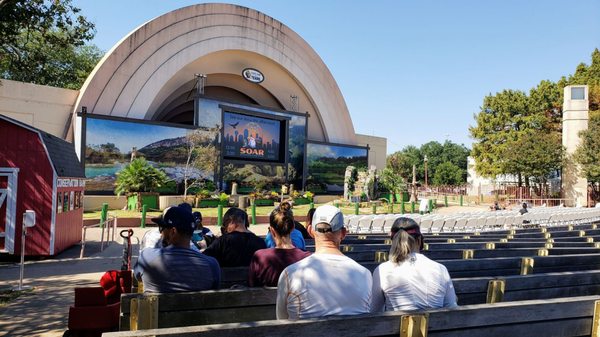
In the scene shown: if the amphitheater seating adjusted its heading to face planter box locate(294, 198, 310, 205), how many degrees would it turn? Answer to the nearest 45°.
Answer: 0° — it already faces it

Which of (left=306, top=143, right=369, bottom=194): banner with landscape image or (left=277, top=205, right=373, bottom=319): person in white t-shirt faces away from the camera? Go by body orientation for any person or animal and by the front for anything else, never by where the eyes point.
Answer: the person in white t-shirt

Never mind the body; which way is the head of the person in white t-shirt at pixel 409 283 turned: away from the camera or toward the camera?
away from the camera

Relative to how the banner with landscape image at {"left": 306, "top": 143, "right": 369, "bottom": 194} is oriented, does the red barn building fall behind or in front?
in front

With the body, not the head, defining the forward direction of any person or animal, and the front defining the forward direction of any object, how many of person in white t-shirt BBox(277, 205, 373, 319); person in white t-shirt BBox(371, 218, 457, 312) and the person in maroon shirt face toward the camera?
0

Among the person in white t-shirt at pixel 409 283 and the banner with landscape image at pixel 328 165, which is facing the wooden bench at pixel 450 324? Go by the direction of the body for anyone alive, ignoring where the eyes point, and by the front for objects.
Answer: the banner with landscape image

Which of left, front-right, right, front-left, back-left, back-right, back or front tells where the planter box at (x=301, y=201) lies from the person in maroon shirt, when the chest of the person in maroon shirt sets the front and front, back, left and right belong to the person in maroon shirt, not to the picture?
front

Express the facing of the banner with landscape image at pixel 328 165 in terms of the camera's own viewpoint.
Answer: facing the viewer

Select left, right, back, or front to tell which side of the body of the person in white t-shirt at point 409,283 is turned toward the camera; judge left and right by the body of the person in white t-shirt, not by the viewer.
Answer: back

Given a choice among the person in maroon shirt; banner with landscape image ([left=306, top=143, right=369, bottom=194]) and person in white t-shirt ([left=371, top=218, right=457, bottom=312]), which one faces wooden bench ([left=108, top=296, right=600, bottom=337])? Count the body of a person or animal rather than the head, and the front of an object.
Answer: the banner with landscape image

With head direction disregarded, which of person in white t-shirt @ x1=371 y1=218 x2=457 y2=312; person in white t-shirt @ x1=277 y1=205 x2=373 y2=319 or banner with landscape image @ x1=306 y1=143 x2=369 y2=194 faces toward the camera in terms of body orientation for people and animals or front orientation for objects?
the banner with landscape image

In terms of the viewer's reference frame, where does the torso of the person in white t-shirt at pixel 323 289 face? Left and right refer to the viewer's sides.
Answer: facing away from the viewer

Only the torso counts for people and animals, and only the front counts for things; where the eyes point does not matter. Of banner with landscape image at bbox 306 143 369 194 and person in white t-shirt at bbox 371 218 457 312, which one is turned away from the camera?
the person in white t-shirt

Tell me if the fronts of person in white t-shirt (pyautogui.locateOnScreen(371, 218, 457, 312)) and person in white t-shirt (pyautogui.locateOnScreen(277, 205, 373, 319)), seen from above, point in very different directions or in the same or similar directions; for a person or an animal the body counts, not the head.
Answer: same or similar directions

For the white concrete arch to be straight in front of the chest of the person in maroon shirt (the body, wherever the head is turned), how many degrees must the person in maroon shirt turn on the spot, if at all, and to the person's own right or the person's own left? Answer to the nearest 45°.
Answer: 0° — they already face it

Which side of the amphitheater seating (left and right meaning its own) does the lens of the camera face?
back

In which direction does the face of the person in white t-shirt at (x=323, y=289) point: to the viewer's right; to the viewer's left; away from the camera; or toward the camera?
away from the camera

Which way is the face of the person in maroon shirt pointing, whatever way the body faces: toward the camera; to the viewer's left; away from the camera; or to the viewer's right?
away from the camera

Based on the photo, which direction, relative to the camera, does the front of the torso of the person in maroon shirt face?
away from the camera
